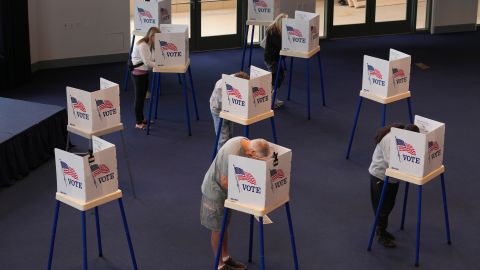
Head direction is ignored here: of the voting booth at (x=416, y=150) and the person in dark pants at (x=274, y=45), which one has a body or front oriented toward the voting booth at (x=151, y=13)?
the voting booth at (x=416, y=150)

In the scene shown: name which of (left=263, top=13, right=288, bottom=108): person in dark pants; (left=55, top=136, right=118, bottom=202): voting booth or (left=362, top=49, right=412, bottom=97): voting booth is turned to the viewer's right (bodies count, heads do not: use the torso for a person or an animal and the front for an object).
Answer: the person in dark pants

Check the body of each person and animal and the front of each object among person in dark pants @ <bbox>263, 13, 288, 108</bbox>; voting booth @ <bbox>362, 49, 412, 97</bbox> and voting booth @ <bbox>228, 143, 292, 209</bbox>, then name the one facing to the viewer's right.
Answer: the person in dark pants

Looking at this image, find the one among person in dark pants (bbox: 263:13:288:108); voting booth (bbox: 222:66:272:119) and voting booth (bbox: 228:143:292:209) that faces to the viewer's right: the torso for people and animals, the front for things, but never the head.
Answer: the person in dark pants

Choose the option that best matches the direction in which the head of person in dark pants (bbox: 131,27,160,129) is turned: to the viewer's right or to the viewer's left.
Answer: to the viewer's right

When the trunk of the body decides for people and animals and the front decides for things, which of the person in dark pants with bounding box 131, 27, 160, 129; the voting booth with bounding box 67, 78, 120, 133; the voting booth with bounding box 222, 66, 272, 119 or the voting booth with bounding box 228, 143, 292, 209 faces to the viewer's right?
the person in dark pants

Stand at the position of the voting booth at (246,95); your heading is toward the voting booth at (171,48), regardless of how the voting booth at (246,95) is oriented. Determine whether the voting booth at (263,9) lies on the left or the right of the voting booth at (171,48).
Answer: right
